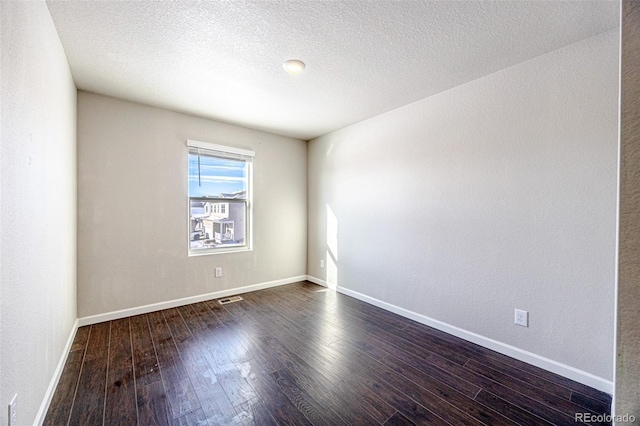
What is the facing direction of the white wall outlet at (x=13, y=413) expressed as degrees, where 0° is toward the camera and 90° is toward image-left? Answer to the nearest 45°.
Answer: approximately 270°

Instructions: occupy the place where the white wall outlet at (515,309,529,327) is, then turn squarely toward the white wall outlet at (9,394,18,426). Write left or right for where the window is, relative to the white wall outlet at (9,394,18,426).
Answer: right

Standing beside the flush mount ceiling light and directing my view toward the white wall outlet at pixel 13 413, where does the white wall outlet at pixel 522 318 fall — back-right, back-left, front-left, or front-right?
back-left
